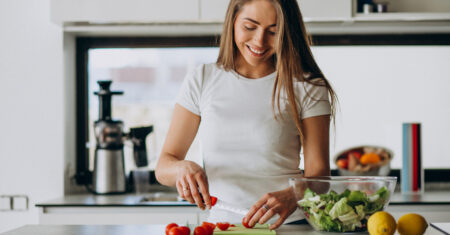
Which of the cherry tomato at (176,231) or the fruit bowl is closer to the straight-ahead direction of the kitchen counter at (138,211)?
the cherry tomato

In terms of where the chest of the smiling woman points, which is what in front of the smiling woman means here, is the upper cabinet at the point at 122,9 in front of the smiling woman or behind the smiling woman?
behind

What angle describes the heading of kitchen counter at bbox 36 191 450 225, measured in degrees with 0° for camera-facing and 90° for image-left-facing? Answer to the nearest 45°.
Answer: approximately 0°

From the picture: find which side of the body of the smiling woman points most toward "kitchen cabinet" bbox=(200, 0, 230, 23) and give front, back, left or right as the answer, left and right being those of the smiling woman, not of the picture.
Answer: back
